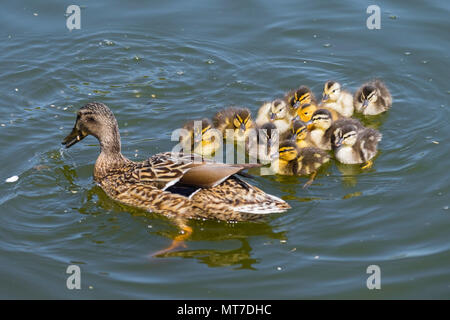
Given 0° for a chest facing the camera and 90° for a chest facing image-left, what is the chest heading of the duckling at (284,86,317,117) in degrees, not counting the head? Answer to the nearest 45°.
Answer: approximately 45°

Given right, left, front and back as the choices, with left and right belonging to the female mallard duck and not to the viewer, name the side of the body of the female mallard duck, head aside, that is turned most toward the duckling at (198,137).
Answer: right

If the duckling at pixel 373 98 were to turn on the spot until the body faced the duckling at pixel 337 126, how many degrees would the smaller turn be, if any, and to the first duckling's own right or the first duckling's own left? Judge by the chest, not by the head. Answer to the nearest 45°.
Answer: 0° — it already faces it

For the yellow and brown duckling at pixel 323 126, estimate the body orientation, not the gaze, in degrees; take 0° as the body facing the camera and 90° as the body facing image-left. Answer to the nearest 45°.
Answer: approximately 45°

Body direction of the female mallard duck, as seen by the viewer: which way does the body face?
to the viewer's left
